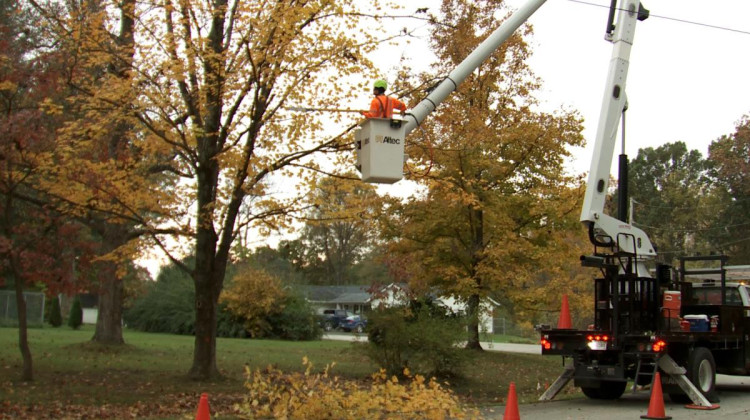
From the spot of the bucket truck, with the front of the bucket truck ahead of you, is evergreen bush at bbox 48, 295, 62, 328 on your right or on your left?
on your left

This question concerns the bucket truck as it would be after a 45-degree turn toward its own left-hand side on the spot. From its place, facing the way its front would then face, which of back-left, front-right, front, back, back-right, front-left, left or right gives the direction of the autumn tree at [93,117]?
left

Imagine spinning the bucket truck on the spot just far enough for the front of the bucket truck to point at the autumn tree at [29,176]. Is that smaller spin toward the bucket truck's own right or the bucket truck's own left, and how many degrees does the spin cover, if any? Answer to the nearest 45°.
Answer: approximately 135° to the bucket truck's own left

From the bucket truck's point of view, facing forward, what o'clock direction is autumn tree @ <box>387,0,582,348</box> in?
The autumn tree is roughly at 10 o'clock from the bucket truck.

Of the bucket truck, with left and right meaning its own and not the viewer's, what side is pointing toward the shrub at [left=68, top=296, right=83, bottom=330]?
left

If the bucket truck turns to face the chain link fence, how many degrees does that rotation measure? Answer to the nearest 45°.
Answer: approximately 90° to its left

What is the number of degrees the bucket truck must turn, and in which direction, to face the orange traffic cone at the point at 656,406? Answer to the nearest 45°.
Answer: approximately 135° to its right

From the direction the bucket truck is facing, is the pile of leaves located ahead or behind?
behind

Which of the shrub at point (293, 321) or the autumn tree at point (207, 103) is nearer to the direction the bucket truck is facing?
the shrub

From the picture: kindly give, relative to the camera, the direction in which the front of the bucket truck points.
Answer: facing away from the viewer and to the right of the viewer

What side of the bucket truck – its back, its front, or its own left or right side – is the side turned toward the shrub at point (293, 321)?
left

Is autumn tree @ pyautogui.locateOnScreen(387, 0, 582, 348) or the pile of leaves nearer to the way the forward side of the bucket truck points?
the autumn tree

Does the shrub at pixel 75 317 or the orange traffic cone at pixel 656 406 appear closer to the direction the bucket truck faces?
the shrub
